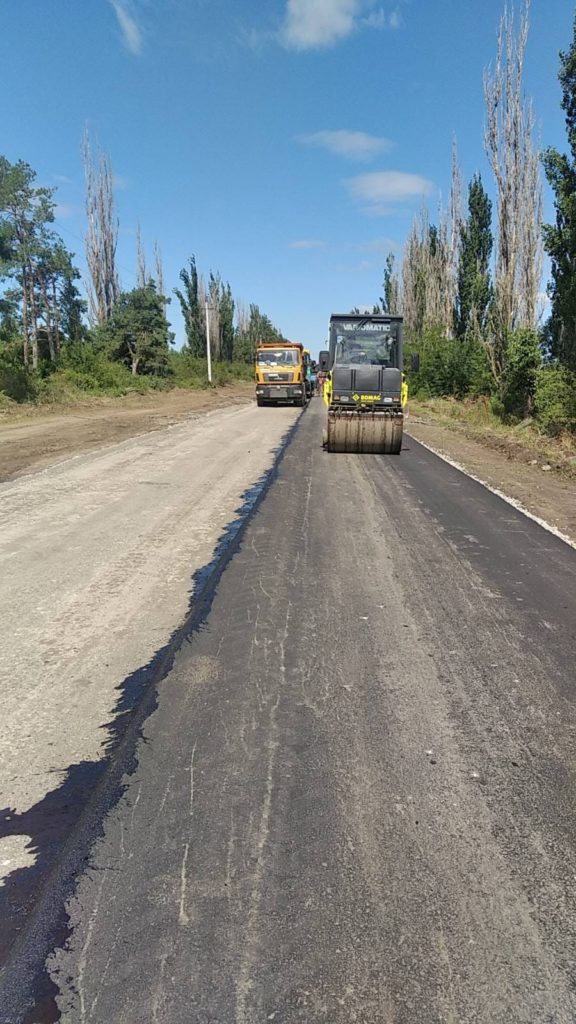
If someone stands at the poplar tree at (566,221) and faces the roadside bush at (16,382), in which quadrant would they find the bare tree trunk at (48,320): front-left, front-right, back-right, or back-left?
front-right

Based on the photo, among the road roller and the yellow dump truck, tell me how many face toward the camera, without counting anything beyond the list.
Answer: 2

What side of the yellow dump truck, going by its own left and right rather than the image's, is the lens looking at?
front

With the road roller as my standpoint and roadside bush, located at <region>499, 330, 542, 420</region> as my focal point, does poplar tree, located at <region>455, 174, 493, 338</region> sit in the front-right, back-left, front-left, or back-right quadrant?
front-left

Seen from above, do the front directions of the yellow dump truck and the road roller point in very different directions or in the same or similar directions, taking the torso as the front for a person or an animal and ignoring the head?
same or similar directions

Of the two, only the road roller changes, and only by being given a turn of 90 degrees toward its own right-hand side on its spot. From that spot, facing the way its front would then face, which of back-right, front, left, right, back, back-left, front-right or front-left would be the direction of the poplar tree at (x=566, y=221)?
back-right

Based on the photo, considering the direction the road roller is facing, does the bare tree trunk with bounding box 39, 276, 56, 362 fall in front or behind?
behind

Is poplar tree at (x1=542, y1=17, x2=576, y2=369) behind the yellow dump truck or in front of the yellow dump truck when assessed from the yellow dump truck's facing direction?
in front

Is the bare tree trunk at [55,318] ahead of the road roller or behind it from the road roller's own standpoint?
behind

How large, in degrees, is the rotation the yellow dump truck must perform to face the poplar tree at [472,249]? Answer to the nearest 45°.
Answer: approximately 135° to its left

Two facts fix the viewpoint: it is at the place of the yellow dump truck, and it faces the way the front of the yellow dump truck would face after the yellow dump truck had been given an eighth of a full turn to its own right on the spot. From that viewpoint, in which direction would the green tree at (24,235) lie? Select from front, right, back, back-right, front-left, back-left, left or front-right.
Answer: front-right

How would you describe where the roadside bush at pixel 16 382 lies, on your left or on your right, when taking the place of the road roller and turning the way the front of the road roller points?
on your right

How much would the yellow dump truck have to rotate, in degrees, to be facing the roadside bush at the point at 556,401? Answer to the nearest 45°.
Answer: approximately 45° to its left

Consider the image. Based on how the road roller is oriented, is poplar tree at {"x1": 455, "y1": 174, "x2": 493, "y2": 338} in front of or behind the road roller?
behind

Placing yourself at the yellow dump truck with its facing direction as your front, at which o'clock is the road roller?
The road roller is roughly at 12 o'clock from the yellow dump truck.

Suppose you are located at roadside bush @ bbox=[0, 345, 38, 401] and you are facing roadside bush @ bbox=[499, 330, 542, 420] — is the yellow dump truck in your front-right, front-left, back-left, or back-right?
front-left
